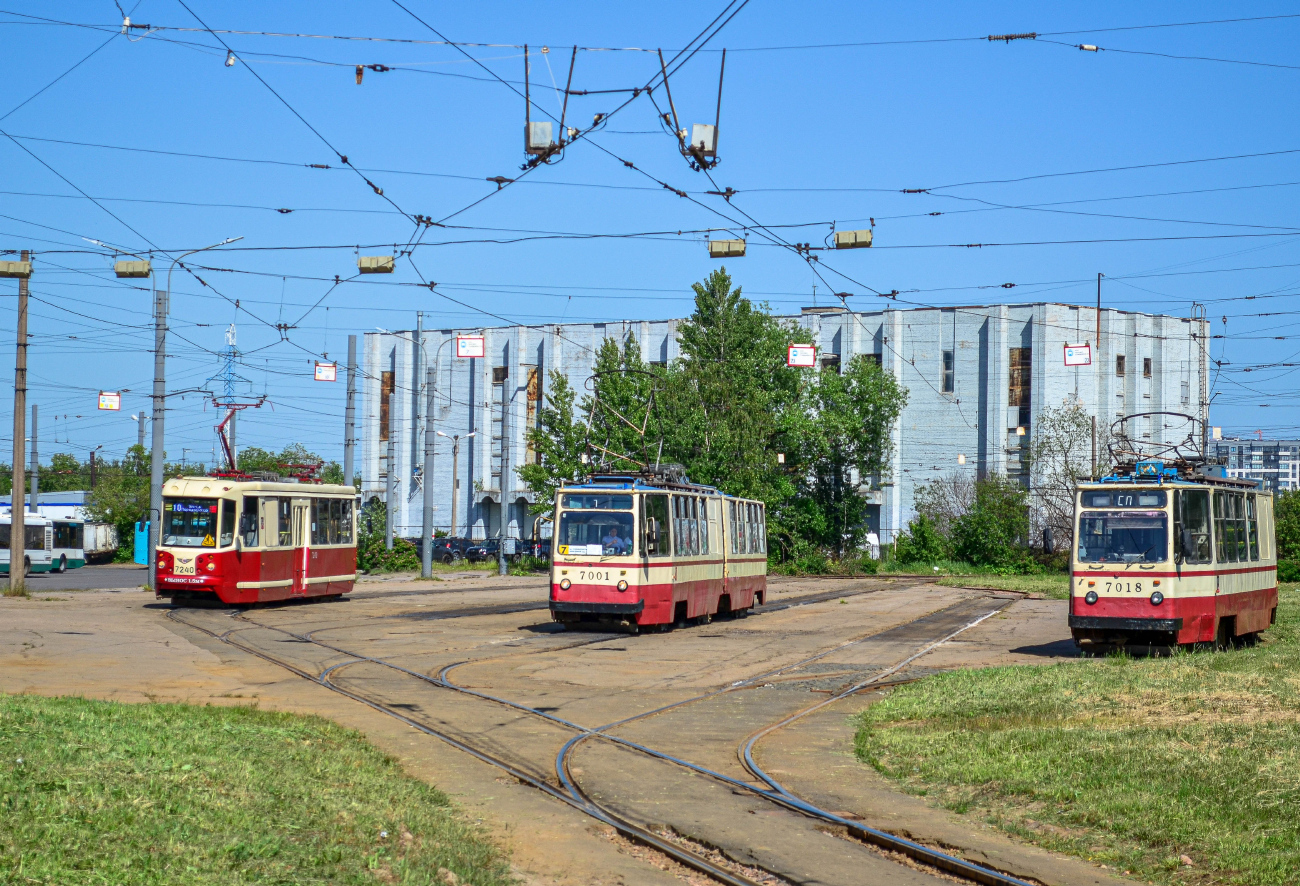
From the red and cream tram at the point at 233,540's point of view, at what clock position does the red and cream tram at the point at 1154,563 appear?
the red and cream tram at the point at 1154,563 is roughly at 9 o'clock from the red and cream tram at the point at 233,540.

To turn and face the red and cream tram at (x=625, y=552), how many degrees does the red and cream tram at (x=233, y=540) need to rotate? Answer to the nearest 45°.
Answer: approximately 90° to its left

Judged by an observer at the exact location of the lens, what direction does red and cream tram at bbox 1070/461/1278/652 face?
facing the viewer and to the left of the viewer

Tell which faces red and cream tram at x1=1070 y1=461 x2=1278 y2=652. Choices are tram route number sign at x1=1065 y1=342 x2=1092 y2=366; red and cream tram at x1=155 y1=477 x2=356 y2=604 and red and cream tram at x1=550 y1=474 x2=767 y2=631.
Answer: the tram route number sign

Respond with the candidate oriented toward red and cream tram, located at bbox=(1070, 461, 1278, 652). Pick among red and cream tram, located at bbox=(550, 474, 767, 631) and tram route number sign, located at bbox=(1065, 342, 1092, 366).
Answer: the tram route number sign

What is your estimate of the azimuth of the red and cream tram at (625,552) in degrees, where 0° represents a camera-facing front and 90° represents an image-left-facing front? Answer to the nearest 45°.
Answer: approximately 45°

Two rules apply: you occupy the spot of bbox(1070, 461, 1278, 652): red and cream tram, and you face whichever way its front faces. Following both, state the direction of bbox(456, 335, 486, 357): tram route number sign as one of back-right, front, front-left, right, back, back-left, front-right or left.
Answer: right

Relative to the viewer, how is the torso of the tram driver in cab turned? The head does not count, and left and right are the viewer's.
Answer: facing the viewer

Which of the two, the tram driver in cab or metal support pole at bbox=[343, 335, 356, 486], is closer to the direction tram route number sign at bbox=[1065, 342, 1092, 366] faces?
the tram driver in cab

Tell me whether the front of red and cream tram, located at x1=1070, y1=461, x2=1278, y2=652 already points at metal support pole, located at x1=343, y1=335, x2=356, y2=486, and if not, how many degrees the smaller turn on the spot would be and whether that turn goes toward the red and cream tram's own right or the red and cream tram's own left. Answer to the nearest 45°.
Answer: approximately 90° to the red and cream tram's own right

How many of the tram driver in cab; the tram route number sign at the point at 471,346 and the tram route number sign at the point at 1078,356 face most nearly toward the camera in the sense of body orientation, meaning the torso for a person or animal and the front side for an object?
3

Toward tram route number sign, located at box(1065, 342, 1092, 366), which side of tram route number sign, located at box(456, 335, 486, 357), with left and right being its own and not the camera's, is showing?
left

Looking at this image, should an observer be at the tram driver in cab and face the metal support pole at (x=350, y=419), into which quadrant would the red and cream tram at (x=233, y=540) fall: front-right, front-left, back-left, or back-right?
front-left

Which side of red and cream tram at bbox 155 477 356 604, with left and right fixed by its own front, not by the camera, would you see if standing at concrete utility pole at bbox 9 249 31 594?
right

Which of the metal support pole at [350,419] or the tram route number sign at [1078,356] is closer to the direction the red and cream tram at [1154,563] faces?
the metal support pole

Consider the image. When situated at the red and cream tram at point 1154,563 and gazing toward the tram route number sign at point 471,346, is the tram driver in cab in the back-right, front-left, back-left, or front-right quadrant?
front-left

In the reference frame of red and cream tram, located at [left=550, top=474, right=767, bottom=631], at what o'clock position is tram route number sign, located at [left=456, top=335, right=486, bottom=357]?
The tram route number sign is roughly at 4 o'clock from the red and cream tram.
